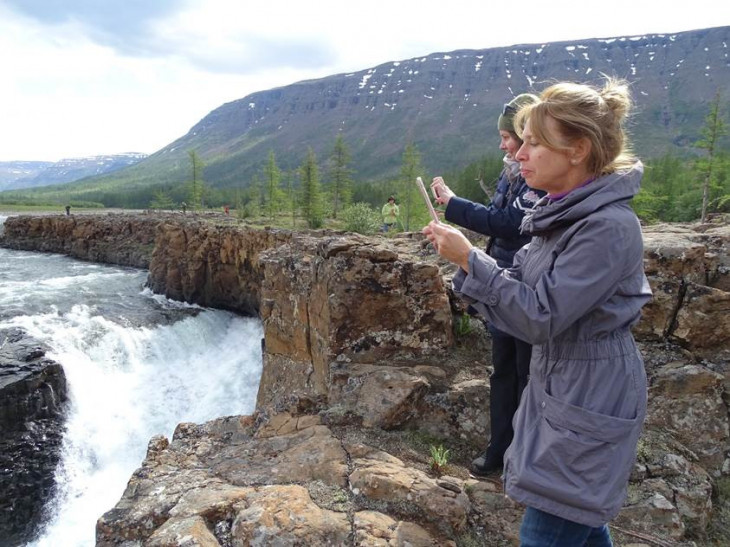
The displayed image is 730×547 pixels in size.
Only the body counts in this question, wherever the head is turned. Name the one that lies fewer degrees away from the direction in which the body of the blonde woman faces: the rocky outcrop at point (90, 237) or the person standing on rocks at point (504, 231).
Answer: the rocky outcrop

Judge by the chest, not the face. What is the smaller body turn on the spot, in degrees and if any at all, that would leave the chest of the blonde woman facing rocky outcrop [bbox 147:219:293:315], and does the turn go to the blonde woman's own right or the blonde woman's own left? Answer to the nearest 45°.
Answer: approximately 45° to the blonde woman's own right

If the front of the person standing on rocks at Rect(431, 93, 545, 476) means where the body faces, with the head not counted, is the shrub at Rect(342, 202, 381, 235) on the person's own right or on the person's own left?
on the person's own right

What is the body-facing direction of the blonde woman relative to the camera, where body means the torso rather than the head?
to the viewer's left

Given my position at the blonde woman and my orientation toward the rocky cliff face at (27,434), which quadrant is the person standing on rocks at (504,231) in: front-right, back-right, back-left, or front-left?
front-right

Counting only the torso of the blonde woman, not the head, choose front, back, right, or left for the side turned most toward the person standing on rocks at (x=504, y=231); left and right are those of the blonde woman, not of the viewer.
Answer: right

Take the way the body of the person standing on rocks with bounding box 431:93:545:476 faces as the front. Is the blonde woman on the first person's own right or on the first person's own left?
on the first person's own left

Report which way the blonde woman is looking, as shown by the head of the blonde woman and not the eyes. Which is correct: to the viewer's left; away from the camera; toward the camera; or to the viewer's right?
to the viewer's left

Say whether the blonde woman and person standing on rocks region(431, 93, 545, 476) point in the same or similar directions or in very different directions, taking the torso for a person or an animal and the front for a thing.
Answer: same or similar directions

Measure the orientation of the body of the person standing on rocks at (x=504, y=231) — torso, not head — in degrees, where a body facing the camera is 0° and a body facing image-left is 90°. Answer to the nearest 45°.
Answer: approximately 90°

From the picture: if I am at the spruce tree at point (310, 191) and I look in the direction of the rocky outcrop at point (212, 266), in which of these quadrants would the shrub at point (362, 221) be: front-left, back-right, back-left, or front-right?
front-left

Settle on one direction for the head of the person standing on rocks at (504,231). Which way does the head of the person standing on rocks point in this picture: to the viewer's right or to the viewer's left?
to the viewer's left

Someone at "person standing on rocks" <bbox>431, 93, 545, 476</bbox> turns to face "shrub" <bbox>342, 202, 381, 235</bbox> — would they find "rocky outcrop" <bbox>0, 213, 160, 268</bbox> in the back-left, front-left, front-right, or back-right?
front-left

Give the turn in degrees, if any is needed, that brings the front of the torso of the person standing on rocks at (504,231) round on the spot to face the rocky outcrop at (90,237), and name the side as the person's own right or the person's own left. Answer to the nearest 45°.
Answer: approximately 45° to the person's own right

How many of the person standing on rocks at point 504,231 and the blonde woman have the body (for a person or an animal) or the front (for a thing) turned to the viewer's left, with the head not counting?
2
